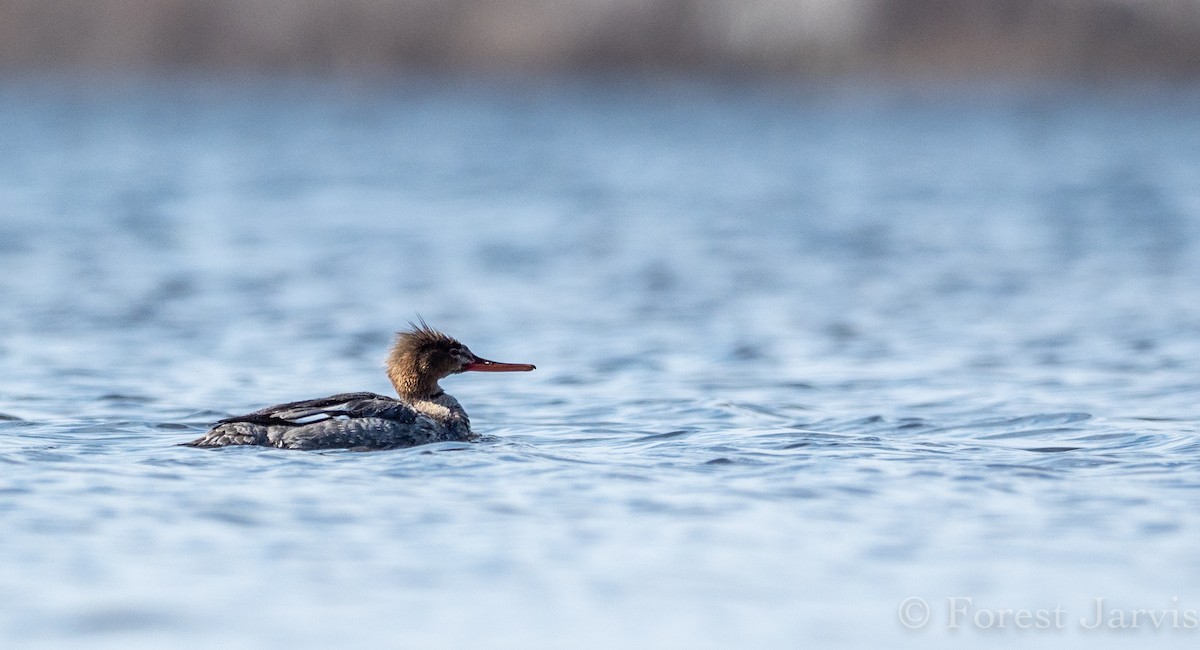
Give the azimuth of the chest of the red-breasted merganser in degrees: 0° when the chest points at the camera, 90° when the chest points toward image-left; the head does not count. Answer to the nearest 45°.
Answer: approximately 270°
